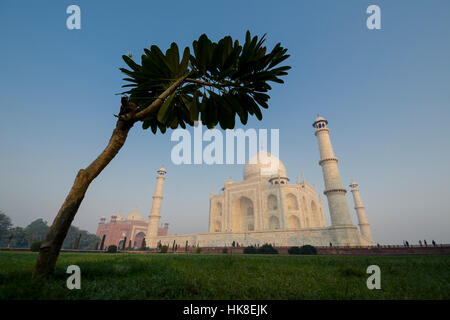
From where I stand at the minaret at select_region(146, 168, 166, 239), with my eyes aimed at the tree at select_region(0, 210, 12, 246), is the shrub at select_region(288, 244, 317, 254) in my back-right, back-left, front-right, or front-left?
back-left
